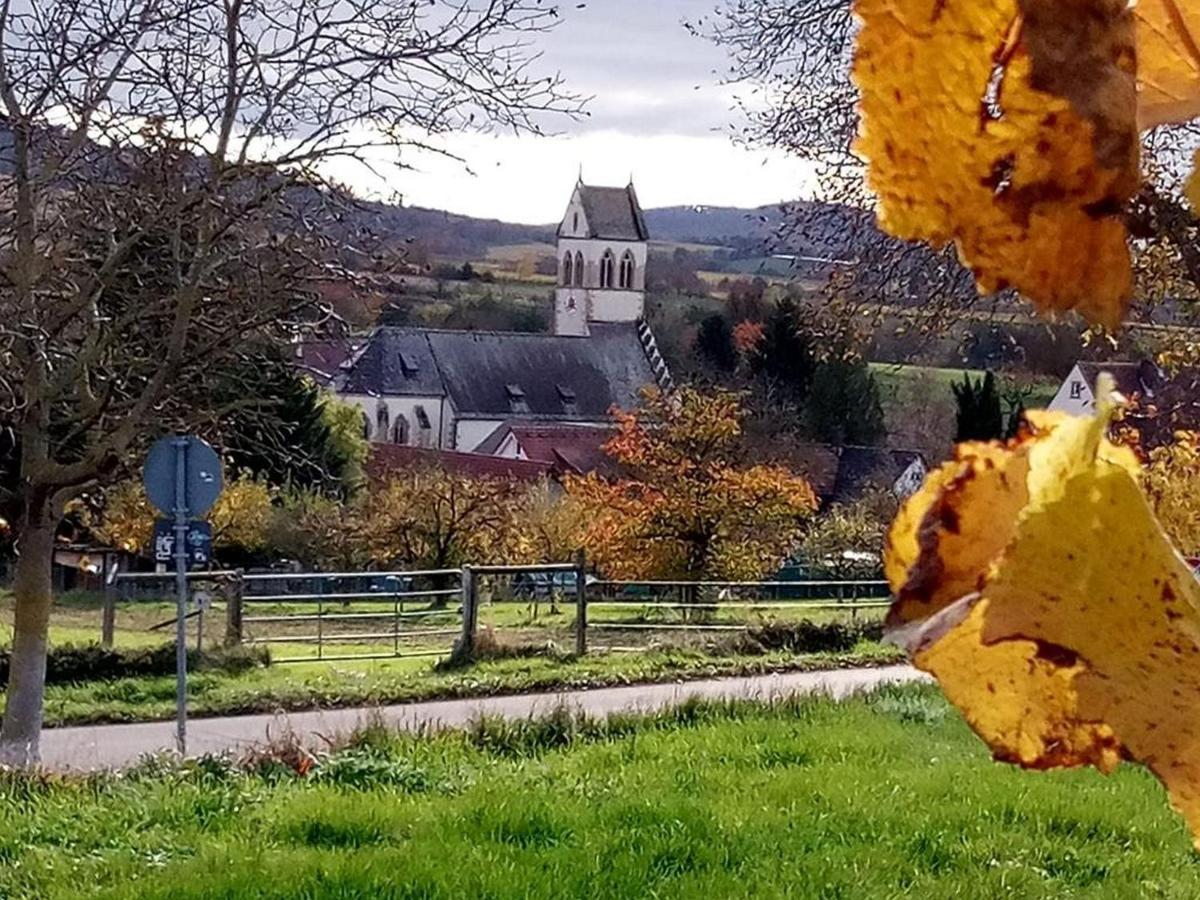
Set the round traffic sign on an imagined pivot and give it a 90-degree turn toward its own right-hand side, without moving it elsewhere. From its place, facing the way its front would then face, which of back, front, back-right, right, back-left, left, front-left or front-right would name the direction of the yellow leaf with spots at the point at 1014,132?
right

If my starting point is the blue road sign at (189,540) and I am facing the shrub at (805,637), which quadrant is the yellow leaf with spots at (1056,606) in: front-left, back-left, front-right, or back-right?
back-right

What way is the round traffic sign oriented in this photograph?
away from the camera

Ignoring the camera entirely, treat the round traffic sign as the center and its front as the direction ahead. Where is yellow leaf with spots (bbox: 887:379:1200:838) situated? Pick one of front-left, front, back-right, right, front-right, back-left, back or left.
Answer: back

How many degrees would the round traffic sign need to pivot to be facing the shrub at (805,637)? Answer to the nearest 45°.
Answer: approximately 45° to its right

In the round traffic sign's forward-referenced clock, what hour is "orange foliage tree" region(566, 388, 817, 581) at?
The orange foliage tree is roughly at 1 o'clock from the round traffic sign.

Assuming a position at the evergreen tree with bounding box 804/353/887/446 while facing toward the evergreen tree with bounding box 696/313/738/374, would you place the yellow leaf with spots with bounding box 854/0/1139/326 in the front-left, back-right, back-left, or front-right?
back-left

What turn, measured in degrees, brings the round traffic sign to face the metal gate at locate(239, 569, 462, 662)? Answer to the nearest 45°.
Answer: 0° — it already faces it
